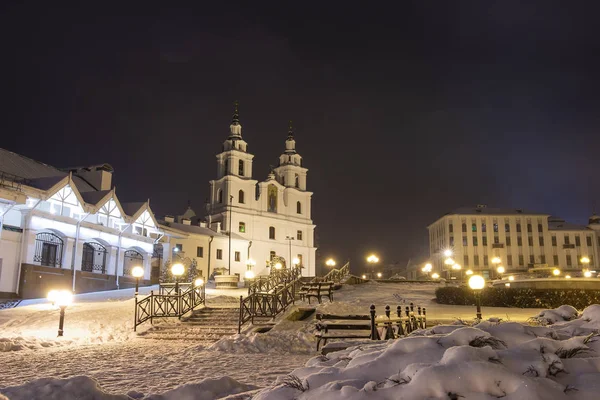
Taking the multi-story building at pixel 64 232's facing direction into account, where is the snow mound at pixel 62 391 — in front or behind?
in front

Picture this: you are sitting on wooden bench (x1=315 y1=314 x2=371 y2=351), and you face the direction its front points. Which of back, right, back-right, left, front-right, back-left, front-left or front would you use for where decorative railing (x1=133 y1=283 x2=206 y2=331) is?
back-right

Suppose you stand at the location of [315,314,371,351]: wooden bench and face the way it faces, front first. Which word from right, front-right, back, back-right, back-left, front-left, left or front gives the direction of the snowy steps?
back-right

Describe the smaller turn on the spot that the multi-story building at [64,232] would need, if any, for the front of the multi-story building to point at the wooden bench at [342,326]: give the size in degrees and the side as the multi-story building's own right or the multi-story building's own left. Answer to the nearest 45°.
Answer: approximately 45° to the multi-story building's own right

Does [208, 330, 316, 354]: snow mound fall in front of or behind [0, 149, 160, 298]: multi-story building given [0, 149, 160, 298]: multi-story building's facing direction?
in front

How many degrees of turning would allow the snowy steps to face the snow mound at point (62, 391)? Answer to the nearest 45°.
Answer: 0° — it already faces it

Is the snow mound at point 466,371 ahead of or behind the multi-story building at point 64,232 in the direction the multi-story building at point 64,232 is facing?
ahead

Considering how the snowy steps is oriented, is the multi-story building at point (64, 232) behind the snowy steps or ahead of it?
behind

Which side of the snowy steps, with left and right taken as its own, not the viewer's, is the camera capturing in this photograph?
front

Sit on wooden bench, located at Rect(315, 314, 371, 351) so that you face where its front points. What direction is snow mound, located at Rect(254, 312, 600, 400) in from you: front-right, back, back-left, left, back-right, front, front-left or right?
front

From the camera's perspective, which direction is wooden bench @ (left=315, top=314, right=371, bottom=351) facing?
toward the camera

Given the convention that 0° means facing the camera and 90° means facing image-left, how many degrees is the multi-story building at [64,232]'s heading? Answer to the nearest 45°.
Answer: approximately 315°

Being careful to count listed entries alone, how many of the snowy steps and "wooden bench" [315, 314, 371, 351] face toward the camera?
2

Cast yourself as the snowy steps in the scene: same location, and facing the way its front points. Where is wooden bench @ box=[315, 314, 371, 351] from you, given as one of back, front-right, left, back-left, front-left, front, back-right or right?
front-left

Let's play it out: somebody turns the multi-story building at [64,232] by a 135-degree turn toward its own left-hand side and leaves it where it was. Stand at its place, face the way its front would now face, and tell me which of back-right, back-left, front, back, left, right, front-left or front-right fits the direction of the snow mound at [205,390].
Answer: back

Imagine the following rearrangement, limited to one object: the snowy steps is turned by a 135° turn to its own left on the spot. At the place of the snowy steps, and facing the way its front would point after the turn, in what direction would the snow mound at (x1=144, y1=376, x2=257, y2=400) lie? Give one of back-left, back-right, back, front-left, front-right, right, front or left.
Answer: back-right
